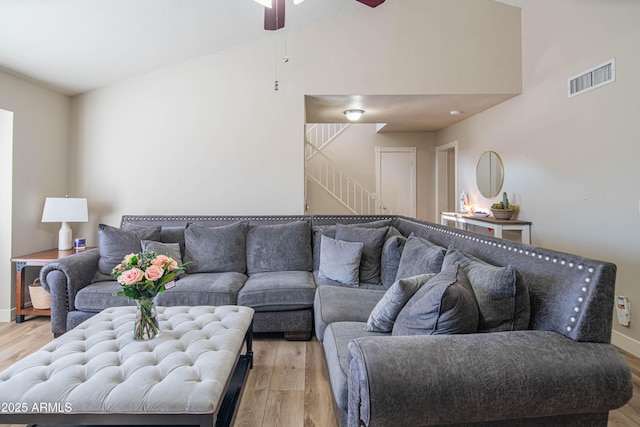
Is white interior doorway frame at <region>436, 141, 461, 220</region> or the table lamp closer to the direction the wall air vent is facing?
the table lamp

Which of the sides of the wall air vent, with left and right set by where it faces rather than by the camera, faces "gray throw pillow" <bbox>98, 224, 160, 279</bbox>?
front

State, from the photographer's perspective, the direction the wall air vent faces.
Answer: facing the viewer and to the left of the viewer

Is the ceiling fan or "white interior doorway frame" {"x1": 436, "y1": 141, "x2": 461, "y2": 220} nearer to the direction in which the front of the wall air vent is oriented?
the ceiling fan

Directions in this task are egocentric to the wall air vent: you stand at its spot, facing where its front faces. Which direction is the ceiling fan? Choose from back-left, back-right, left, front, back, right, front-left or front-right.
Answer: front

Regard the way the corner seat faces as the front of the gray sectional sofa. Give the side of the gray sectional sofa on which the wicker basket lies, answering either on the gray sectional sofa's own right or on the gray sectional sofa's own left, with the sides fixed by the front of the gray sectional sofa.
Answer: on the gray sectional sofa's own right

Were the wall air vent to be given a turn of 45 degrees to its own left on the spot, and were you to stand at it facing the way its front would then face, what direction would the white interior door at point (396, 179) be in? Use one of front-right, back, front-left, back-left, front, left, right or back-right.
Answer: back-right

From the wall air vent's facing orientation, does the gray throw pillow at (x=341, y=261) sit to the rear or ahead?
ahead

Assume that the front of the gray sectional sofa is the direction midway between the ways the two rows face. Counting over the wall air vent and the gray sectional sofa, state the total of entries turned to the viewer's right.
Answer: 0

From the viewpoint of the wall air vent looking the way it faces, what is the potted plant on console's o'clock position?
The potted plant on console is roughly at 3 o'clock from the wall air vent.

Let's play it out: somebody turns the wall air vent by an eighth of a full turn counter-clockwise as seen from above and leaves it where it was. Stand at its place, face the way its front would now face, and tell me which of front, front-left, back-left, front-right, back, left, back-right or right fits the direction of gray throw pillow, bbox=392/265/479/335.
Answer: front

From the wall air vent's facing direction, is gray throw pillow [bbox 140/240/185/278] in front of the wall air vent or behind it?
in front

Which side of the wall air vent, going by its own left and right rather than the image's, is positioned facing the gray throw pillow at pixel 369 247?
front

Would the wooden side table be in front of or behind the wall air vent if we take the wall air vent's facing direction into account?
in front

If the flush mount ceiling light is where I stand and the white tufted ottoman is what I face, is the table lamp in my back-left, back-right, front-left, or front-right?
front-right

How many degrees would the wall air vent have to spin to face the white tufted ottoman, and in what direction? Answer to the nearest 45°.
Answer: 0° — it already faces it
